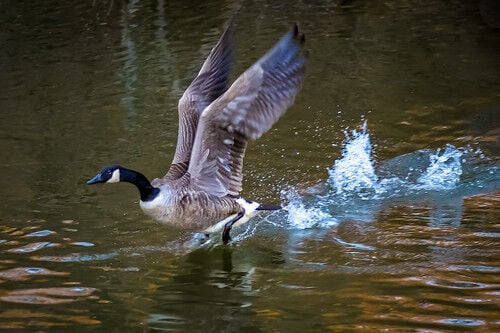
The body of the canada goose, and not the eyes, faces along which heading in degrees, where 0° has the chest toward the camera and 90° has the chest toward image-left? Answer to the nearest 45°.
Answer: approximately 90°

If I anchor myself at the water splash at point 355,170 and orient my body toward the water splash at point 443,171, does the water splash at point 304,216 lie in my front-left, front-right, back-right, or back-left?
back-right

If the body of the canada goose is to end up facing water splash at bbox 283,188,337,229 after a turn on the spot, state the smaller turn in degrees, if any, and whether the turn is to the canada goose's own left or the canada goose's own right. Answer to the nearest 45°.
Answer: approximately 135° to the canada goose's own right

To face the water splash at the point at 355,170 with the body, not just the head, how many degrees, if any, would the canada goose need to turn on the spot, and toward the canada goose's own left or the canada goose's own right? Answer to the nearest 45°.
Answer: approximately 135° to the canada goose's own right

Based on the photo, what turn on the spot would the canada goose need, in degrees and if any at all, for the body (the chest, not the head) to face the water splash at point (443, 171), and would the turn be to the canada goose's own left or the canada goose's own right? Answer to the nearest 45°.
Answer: approximately 135° to the canada goose's own right

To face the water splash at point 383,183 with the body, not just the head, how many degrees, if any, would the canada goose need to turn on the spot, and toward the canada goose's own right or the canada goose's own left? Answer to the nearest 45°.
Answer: approximately 135° to the canada goose's own right
